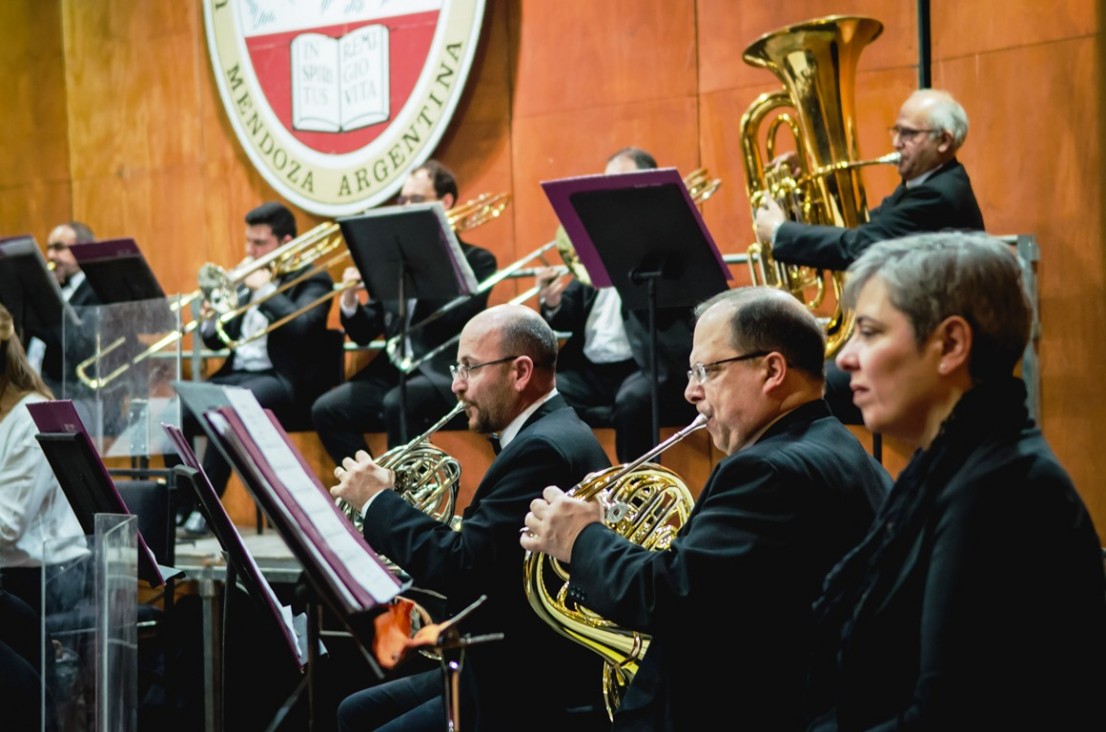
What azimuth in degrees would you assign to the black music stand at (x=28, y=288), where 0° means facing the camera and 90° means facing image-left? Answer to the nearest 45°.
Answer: approximately 225°

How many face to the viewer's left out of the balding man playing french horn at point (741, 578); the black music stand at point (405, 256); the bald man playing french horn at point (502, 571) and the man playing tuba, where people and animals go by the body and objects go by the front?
3

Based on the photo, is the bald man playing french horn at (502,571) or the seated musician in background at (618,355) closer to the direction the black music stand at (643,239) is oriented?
the seated musician in background

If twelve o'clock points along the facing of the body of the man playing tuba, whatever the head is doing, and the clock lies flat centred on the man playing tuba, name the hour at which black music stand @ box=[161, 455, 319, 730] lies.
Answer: The black music stand is roughly at 10 o'clock from the man playing tuba.

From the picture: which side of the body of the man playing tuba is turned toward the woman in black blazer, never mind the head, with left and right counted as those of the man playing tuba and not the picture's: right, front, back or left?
left

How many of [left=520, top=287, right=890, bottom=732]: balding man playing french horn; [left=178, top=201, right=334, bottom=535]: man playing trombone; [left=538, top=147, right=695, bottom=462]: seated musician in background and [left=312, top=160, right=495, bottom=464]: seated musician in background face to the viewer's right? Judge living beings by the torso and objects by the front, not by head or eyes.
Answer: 0

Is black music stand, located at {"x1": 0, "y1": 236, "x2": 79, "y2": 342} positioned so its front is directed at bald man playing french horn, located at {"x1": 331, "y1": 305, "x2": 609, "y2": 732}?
no

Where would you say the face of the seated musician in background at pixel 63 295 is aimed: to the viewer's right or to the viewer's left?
to the viewer's left

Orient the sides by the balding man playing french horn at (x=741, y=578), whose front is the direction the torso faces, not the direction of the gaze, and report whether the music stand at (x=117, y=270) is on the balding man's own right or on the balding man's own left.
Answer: on the balding man's own right

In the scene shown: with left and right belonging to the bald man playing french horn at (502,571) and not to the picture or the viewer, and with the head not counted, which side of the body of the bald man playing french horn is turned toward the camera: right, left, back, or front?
left

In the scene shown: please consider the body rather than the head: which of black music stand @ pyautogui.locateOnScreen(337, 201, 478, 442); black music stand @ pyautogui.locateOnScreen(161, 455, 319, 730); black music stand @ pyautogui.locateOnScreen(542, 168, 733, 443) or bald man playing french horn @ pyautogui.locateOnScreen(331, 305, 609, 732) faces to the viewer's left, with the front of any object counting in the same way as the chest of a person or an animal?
the bald man playing french horn

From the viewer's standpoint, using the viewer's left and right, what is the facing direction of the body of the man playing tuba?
facing to the left of the viewer

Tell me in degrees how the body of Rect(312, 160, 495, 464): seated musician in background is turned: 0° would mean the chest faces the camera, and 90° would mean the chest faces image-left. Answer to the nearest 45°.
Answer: approximately 45°

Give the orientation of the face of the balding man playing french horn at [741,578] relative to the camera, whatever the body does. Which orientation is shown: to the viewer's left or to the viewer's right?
to the viewer's left

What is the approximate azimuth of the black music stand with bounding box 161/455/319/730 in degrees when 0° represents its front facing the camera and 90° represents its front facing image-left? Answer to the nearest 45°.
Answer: approximately 270°

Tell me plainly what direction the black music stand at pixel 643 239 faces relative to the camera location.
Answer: facing away from the viewer and to the right of the viewer
